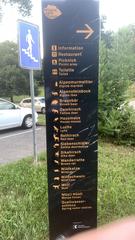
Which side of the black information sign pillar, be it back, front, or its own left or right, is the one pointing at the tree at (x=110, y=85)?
back

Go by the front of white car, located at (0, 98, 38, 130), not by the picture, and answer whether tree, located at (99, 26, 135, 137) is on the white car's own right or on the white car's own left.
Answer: on the white car's own right

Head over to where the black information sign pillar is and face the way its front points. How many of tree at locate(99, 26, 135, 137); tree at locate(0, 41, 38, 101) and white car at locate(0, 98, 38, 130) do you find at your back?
3

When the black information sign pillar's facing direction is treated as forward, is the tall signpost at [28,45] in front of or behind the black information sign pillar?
behind

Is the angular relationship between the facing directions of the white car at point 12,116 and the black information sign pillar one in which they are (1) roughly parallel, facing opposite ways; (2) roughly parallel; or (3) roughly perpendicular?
roughly perpendicular
